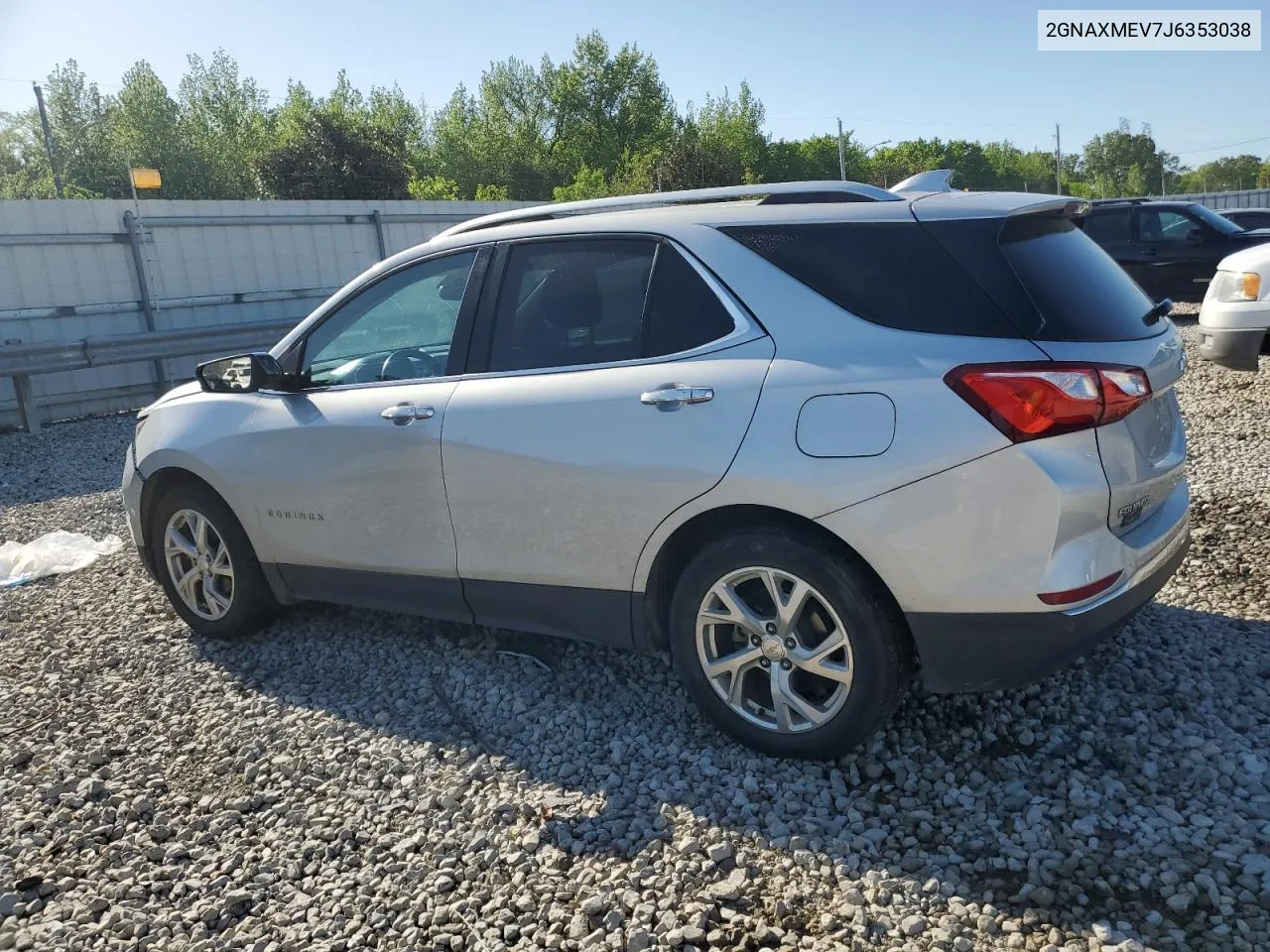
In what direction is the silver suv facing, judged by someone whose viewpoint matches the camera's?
facing away from the viewer and to the left of the viewer

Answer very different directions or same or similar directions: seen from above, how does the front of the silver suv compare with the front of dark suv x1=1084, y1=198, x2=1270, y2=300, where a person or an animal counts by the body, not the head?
very different directions

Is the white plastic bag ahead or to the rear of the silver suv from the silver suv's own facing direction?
ahead

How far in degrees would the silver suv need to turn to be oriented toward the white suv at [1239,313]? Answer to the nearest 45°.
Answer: approximately 90° to its right

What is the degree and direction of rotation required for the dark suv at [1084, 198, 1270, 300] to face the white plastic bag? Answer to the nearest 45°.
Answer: approximately 90° to its right

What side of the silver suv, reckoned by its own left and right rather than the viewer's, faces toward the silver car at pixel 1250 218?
right

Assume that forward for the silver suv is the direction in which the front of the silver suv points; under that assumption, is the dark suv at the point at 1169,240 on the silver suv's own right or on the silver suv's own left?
on the silver suv's own right

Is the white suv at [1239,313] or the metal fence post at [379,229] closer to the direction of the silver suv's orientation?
the metal fence post

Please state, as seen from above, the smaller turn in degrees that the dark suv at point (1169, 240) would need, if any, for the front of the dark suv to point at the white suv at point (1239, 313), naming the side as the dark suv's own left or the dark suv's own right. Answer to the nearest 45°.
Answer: approximately 45° to the dark suv's own right

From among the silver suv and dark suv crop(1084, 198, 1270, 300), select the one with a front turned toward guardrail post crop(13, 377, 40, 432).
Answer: the silver suv

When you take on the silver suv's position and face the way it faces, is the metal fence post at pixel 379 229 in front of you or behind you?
in front
